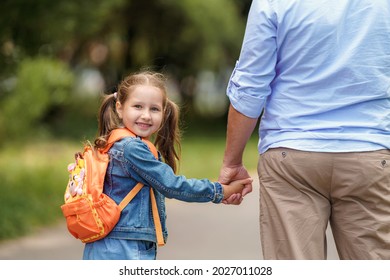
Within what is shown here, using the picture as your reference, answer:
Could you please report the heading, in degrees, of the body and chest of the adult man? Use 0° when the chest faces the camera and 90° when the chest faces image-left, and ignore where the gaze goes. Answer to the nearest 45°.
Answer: approximately 180°

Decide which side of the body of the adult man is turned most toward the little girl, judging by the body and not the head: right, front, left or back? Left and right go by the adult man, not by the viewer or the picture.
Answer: left
